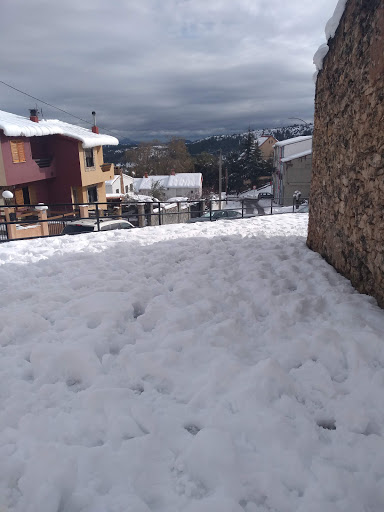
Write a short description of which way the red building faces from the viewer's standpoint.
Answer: facing the viewer and to the right of the viewer

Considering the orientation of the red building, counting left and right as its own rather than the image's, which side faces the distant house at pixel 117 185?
left

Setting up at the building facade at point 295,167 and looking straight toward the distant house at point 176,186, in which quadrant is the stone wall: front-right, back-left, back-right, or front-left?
back-left

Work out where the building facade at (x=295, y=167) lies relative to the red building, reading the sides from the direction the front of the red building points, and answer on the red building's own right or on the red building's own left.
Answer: on the red building's own left

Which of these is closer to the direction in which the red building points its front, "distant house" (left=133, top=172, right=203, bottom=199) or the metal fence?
the metal fence

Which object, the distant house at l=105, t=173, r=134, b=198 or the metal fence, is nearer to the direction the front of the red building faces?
the metal fence

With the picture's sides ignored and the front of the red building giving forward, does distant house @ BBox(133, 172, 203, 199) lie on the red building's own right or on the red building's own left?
on the red building's own left
